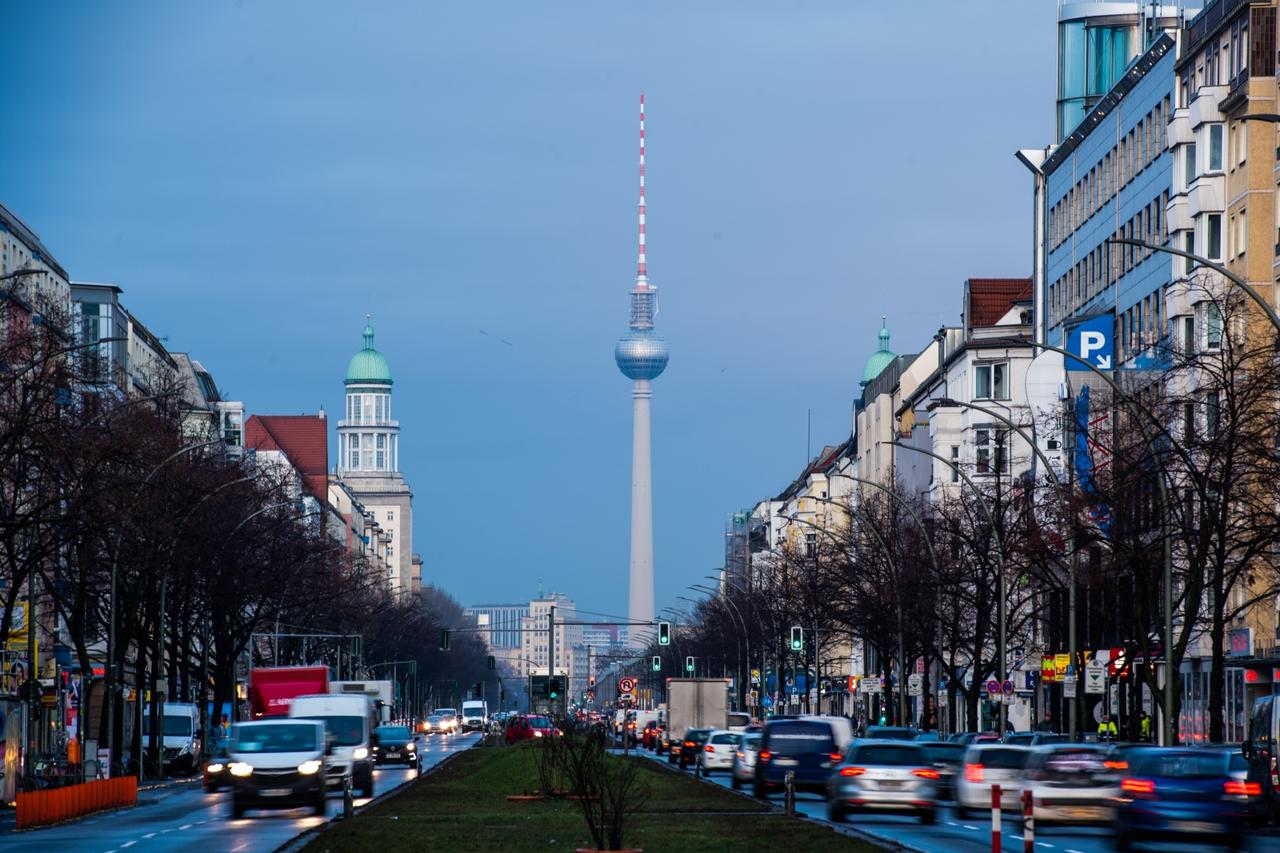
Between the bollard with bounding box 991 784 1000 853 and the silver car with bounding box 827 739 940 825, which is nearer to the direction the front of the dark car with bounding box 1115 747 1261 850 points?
the silver car

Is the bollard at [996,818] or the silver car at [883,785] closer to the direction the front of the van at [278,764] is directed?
the bollard

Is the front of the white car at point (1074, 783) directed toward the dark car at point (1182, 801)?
no

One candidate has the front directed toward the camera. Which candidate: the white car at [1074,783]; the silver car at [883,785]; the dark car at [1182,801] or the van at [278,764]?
the van

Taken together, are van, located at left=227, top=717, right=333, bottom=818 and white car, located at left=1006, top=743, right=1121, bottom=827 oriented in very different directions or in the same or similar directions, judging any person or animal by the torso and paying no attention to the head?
very different directions

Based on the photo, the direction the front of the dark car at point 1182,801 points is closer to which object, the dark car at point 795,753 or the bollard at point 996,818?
the dark car

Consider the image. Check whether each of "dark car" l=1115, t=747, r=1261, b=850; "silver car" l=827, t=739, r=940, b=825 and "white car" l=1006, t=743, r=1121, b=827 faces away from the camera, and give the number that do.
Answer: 3

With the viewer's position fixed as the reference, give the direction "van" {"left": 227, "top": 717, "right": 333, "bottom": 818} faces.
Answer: facing the viewer

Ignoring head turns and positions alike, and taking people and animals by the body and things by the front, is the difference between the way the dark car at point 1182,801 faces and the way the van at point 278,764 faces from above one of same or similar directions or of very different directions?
very different directions

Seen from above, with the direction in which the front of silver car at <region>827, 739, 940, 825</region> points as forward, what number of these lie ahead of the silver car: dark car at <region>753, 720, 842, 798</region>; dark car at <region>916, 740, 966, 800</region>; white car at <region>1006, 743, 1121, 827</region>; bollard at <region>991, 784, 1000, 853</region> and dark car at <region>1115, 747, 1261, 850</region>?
2

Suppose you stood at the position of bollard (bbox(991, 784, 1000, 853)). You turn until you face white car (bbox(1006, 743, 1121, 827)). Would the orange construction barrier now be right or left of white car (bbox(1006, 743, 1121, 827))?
left

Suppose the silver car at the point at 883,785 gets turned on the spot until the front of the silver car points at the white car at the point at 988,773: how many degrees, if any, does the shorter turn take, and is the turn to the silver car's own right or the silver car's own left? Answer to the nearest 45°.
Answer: approximately 45° to the silver car's own right

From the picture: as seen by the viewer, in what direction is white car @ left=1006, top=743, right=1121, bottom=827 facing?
away from the camera

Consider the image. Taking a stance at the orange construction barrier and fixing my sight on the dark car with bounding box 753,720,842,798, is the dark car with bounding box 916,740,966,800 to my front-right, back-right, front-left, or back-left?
front-right

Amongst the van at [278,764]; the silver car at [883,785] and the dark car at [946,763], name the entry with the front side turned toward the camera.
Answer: the van

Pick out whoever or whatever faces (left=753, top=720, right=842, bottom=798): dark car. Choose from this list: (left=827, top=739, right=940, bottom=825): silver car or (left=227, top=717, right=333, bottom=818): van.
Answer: the silver car

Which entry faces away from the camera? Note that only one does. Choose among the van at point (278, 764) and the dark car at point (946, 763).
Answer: the dark car

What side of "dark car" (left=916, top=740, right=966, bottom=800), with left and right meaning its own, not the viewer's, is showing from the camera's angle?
back

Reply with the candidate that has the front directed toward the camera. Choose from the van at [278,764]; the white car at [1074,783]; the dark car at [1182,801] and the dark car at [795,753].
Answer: the van

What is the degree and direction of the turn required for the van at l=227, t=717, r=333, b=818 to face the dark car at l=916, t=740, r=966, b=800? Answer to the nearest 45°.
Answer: approximately 90° to its left

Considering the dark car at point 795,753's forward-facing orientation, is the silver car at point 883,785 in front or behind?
behind

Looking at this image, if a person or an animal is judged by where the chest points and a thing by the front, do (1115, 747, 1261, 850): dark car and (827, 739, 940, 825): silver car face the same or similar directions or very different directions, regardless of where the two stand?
same or similar directions

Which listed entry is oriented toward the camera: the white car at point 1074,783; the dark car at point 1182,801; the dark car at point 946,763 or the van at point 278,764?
the van
